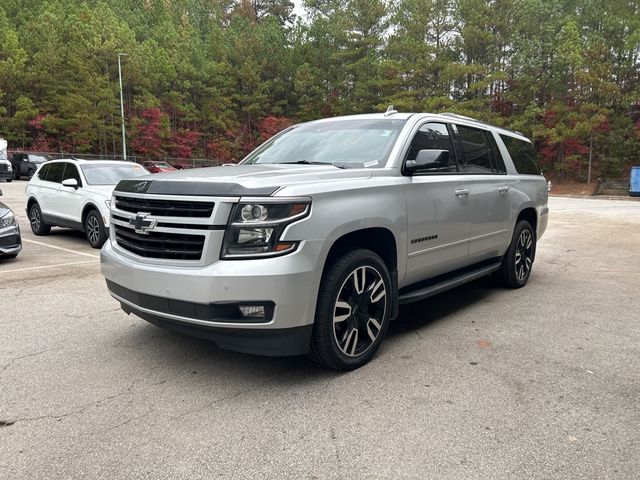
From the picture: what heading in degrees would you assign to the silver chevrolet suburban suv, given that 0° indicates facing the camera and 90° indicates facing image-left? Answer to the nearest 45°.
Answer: approximately 45°

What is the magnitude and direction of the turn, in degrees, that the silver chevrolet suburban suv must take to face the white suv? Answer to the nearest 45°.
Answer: approximately 90° to its right

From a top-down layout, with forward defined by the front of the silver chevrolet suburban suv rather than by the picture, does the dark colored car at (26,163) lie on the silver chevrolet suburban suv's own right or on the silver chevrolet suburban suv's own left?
on the silver chevrolet suburban suv's own right

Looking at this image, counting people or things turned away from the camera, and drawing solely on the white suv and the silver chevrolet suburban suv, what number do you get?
0

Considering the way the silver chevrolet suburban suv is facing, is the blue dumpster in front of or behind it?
behind
